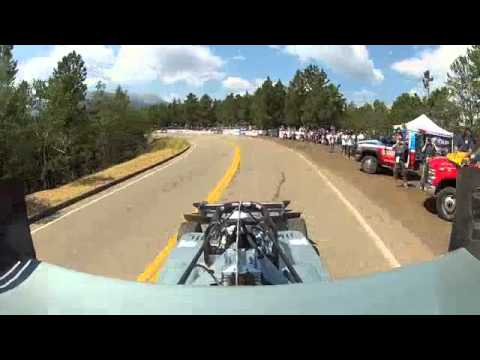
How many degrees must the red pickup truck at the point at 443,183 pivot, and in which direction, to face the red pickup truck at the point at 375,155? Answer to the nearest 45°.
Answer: approximately 135° to its right

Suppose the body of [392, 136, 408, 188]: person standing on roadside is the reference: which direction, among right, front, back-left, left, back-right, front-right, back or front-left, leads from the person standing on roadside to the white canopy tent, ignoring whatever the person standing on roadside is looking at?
back

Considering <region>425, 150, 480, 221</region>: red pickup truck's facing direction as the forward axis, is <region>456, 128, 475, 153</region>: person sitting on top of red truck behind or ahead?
behind

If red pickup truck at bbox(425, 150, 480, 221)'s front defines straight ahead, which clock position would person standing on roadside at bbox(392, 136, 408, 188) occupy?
The person standing on roadside is roughly at 2 o'clock from the red pickup truck.

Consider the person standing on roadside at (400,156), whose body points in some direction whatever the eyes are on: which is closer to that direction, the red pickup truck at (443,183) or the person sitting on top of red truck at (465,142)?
the red pickup truck

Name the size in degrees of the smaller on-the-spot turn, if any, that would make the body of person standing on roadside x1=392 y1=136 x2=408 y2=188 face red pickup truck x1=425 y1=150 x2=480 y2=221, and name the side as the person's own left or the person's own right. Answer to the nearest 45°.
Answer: approximately 45° to the person's own left

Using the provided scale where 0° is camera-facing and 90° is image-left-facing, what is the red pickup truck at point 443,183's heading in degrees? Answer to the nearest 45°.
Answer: approximately 45°
